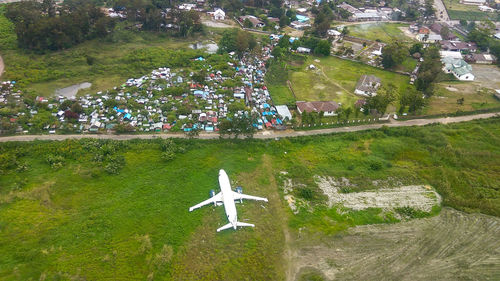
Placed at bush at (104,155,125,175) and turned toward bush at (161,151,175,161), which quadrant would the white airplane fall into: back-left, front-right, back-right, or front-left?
front-right

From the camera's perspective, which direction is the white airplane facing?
away from the camera

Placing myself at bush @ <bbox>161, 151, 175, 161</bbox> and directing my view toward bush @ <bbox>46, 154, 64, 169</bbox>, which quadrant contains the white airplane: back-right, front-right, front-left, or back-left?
back-left

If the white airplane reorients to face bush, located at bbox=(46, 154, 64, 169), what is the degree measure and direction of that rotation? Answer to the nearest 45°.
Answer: approximately 90° to its left

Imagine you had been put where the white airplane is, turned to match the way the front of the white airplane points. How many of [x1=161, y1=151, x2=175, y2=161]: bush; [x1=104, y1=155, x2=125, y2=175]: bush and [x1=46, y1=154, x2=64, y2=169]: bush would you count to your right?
0

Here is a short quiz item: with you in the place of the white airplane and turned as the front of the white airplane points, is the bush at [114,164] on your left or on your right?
on your left

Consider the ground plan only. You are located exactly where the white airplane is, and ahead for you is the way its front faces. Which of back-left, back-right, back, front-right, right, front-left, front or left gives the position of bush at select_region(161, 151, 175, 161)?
front-left
